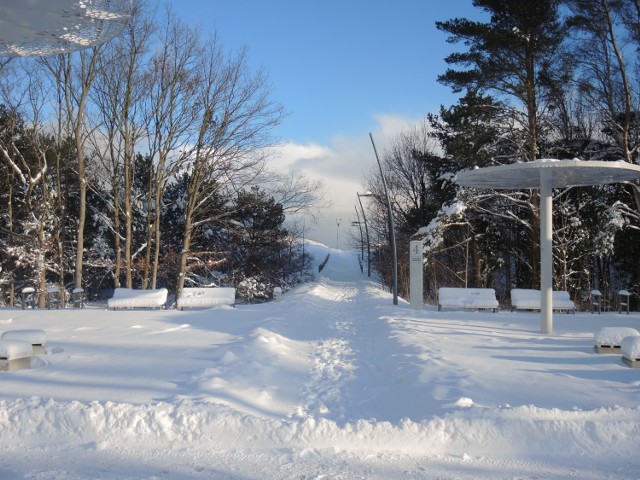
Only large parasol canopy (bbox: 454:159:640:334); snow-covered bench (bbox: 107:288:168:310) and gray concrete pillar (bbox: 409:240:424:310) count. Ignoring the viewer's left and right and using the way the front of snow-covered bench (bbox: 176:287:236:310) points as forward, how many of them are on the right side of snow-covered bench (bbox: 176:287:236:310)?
1

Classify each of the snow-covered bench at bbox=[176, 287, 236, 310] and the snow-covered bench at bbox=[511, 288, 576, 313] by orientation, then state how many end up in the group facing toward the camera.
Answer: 2

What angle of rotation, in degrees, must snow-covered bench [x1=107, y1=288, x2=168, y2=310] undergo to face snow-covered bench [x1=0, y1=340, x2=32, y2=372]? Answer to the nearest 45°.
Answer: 0° — it already faces it

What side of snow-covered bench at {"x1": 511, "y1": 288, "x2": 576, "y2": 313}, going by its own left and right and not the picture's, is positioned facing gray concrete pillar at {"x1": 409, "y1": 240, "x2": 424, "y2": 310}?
right

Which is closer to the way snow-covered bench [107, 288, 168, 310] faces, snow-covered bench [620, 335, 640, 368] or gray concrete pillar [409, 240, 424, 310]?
the snow-covered bench [620, 335, 640, 368]

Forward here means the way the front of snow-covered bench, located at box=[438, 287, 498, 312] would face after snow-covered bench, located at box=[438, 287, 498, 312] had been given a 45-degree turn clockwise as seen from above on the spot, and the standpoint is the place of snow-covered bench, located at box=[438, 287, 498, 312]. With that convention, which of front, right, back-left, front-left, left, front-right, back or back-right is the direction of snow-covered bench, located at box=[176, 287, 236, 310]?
front-right

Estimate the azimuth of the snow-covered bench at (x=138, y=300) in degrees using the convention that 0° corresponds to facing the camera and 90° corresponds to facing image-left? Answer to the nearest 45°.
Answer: approximately 0°

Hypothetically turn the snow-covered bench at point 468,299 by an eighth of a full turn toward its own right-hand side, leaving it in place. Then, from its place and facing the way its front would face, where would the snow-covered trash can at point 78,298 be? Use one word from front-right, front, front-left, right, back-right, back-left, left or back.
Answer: front-right
